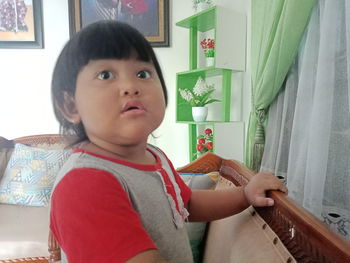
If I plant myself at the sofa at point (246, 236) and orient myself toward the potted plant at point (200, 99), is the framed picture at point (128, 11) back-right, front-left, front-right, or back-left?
front-left

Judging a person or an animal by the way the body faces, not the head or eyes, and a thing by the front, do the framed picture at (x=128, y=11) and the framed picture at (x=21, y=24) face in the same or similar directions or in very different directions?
same or similar directions

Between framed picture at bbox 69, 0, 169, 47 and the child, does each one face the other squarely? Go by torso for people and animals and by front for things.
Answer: no

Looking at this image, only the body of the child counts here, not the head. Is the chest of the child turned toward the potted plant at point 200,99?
no

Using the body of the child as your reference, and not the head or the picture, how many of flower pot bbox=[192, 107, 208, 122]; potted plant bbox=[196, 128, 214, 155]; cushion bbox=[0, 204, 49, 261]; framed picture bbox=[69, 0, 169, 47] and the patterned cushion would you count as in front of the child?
0

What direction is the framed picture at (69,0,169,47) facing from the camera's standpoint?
toward the camera

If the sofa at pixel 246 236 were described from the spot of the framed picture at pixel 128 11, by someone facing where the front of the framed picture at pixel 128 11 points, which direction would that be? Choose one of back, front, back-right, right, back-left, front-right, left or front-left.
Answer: front

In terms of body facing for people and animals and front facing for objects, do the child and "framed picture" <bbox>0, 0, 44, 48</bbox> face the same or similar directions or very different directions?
same or similar directions

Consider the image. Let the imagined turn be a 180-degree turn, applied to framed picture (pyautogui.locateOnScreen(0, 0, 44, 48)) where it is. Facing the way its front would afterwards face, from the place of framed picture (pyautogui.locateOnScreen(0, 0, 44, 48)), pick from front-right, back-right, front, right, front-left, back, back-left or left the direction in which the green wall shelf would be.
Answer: back-right

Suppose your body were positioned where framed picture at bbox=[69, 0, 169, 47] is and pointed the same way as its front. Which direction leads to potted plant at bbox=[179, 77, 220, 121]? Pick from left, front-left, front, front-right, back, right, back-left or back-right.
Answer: front-left

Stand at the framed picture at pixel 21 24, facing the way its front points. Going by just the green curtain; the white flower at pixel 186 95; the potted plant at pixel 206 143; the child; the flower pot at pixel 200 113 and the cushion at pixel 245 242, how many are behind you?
0

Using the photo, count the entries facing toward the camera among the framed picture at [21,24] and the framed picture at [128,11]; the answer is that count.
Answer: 2

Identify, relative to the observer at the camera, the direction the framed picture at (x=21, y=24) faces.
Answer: facing the viewer
